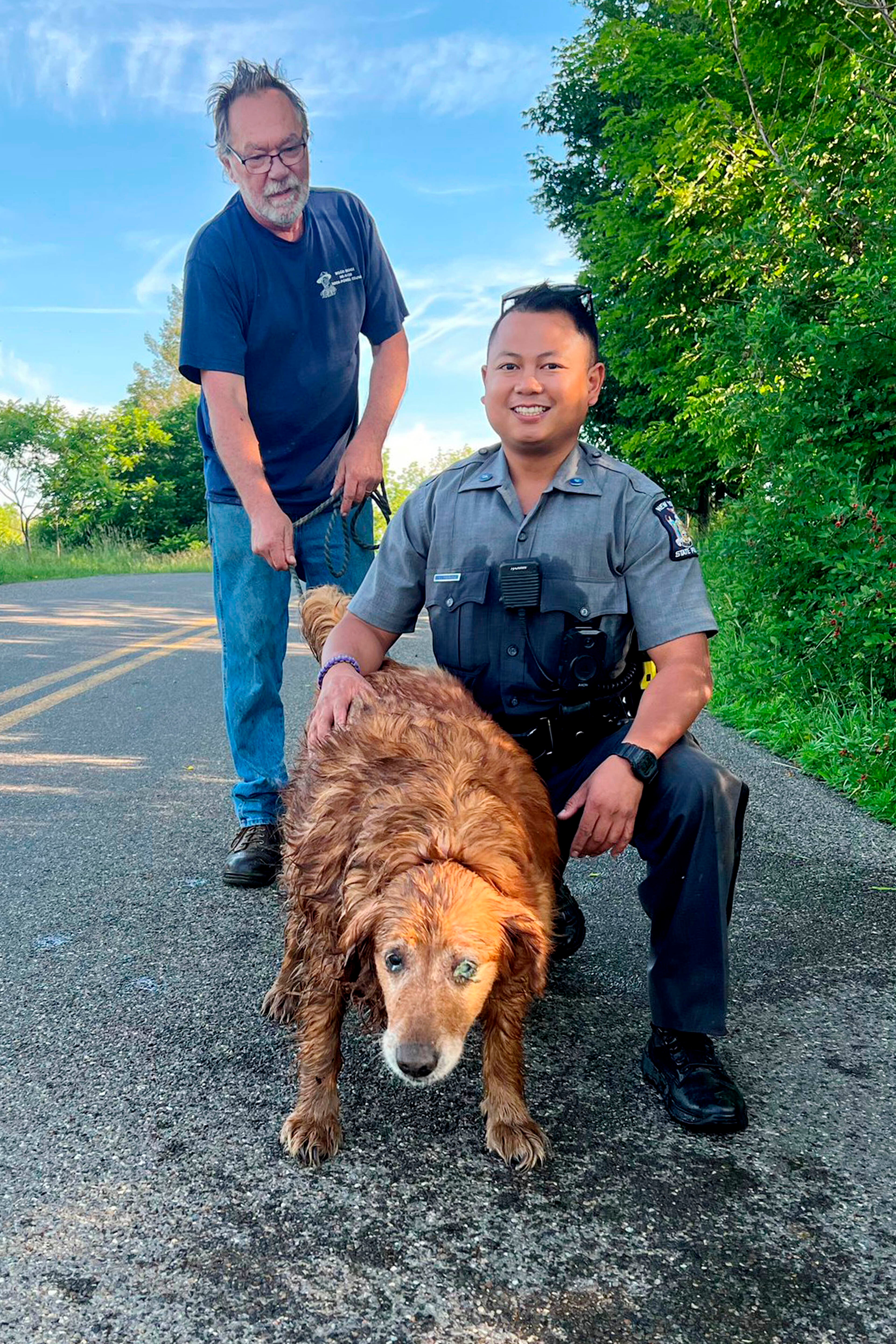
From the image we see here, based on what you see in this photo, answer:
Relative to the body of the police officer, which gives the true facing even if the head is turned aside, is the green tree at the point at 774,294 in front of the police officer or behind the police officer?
behind

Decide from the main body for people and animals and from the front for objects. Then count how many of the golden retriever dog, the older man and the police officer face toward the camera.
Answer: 3

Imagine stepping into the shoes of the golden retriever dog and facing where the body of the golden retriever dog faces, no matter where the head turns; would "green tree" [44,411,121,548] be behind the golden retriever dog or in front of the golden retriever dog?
behind

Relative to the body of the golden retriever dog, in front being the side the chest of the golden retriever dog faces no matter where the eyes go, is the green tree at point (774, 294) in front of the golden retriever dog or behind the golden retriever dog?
behind

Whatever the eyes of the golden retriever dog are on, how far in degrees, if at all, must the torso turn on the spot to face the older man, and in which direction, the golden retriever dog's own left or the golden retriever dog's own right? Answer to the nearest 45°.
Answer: approximately 180°

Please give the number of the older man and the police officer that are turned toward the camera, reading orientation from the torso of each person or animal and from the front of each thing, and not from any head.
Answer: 2

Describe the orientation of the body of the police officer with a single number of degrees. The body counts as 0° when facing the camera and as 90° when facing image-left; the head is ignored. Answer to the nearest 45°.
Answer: approximately 0°

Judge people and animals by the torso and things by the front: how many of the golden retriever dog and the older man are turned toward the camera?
2

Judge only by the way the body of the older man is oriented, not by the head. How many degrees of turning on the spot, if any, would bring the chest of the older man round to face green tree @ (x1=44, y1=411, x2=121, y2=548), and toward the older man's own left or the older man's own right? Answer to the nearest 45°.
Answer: approximately 180°

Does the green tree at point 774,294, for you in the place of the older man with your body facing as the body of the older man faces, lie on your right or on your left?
on your left
